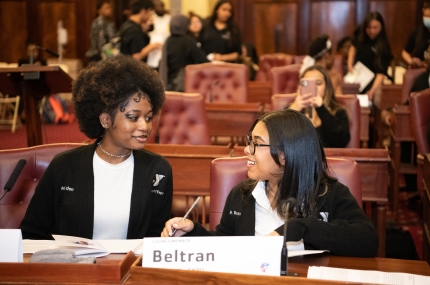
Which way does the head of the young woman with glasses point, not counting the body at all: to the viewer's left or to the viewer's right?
to the viewer's left

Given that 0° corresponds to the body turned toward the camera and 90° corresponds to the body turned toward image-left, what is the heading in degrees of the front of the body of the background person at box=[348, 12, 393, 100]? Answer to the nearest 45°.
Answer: approximately 45°

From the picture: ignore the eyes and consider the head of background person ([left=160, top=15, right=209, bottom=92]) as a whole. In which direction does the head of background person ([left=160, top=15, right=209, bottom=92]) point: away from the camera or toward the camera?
away from the camera
